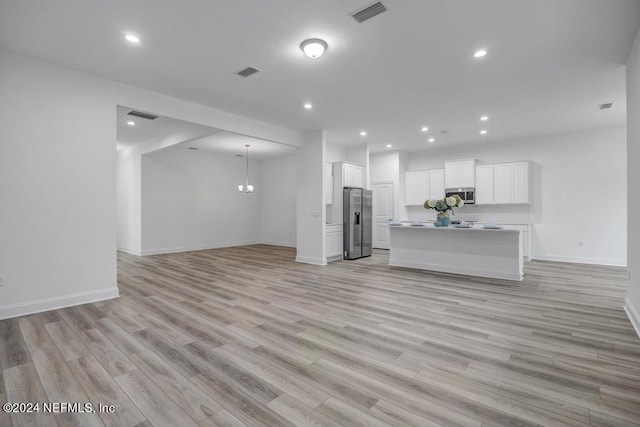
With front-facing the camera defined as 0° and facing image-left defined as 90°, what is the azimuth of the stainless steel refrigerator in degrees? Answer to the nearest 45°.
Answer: approximately 315°

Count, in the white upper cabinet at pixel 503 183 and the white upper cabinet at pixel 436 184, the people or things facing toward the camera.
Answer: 2

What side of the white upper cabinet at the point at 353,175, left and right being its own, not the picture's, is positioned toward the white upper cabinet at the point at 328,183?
right

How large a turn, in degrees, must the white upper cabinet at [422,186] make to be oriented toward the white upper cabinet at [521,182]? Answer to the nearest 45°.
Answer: approximately 90° to its left

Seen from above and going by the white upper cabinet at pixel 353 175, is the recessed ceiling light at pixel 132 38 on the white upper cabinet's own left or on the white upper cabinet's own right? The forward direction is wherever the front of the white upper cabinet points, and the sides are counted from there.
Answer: on the white upper cabinet's own right

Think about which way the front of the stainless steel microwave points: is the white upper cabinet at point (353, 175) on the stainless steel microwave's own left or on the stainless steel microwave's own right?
on the stainless steel microwave's own right

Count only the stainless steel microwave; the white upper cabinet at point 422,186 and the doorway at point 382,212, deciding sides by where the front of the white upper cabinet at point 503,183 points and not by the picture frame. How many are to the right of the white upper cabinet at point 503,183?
3

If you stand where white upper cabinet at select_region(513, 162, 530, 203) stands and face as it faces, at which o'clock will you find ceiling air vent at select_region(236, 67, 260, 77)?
The ceiling air vent is roughly at 1 o'clock from the white upper cabinet.

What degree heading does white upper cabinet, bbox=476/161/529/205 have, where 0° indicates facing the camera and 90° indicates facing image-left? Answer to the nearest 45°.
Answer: approximately 0°

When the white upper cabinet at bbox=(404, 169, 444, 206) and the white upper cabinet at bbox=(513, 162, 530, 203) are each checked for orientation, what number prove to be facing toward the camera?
2
